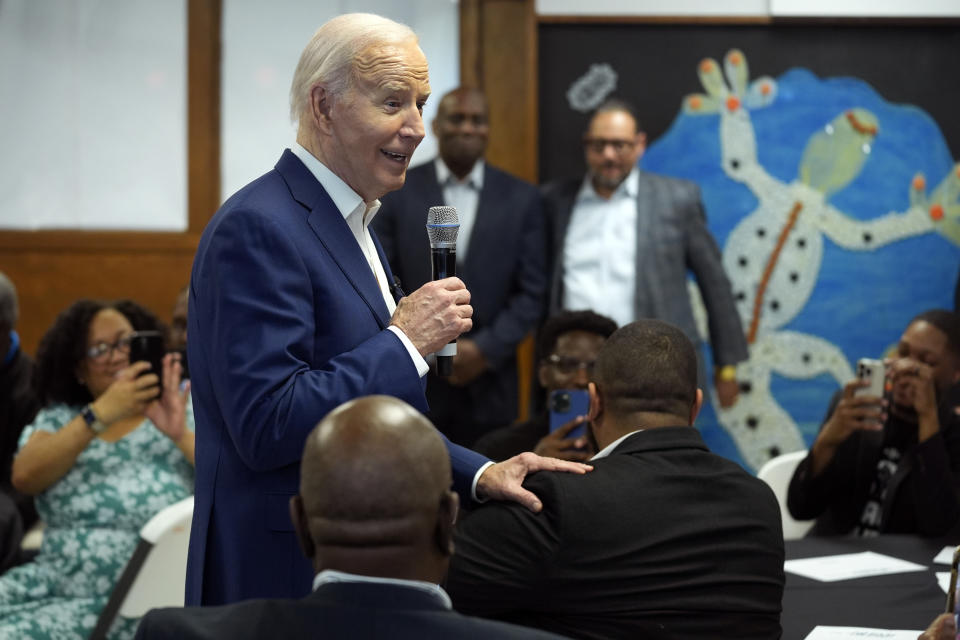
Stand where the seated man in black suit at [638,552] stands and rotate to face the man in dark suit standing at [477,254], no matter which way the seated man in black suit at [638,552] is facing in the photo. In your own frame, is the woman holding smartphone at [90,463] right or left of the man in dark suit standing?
left

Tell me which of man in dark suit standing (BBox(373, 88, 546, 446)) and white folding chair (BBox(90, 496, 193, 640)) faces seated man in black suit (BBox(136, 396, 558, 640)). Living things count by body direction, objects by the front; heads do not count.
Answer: the man in dark suit standing

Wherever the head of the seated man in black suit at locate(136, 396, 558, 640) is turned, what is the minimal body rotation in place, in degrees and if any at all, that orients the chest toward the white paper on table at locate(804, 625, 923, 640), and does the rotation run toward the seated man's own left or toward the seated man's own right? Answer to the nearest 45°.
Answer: approximately 45° to the seated man's own right

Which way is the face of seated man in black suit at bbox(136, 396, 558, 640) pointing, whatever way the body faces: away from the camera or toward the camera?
away from the camera

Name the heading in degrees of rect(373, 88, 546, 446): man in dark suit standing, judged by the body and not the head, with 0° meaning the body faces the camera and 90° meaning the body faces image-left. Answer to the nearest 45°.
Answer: approximately 0°

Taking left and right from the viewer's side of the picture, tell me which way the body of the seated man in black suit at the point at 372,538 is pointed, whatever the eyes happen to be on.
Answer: facing away from the viewer

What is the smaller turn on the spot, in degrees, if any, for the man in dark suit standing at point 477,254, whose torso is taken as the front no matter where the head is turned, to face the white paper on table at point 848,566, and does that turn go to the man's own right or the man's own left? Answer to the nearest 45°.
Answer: approximately 45° to the man's own left

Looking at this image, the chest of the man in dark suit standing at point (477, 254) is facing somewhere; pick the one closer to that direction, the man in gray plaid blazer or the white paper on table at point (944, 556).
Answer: the white paper on table
